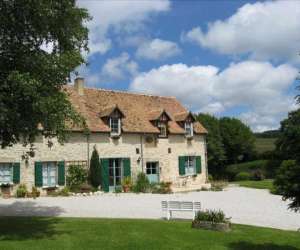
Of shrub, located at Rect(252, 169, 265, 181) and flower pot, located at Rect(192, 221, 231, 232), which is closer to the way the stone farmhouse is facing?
the flower pot

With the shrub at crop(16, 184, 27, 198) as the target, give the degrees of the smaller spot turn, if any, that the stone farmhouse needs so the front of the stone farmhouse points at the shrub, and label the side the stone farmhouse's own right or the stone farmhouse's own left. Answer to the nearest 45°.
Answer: approximately 45° to the stone farmhouse's own right

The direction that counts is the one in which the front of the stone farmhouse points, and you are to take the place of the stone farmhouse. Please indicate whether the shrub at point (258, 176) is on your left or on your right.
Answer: on your left

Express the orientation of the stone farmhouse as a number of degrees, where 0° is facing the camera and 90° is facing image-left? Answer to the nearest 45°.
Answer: approximately 0°

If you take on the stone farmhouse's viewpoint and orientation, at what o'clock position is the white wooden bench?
The white wooden bench is roughly at 12 o'clock from the stone farmhouse.

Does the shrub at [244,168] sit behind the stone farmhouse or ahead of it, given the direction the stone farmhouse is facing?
behind

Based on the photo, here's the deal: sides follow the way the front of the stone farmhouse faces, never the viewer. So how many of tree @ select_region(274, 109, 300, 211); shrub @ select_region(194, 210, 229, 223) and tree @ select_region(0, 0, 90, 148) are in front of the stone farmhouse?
3
